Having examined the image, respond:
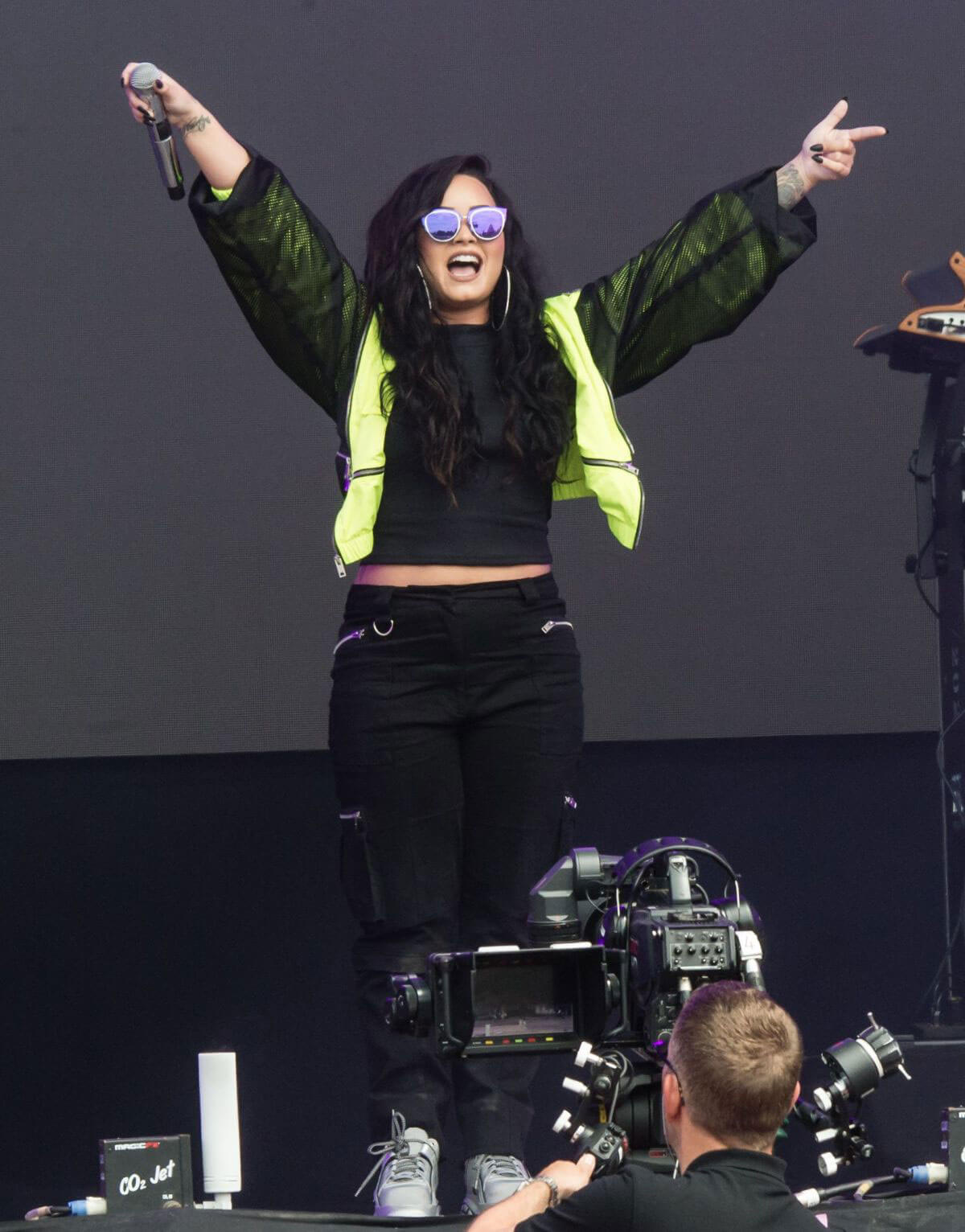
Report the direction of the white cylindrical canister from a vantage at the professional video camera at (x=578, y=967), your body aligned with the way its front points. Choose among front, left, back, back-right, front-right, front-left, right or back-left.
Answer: front

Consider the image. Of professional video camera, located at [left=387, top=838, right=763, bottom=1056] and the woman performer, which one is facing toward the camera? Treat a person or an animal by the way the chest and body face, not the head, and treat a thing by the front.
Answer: the woman performer

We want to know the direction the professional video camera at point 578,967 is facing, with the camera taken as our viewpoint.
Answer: facing away from the viewer and to the left of the viewer

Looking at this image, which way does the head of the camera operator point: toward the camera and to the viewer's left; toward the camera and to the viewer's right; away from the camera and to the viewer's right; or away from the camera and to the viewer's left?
away from the camera and to the viewer's left

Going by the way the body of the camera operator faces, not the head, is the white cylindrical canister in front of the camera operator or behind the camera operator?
in front

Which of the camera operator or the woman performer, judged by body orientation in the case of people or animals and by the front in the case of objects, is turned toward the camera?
the woman performer

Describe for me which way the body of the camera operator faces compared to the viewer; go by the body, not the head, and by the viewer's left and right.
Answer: facing away from the viewer and to the left of the viewer

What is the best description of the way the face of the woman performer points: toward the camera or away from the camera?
toward the camera

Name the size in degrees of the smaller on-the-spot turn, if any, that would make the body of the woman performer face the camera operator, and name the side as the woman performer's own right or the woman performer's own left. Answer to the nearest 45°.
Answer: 0° — they already face them

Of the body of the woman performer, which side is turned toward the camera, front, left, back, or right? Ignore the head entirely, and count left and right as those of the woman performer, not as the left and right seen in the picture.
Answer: front

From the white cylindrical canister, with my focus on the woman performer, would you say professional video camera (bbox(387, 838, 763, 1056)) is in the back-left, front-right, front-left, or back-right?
front-right
